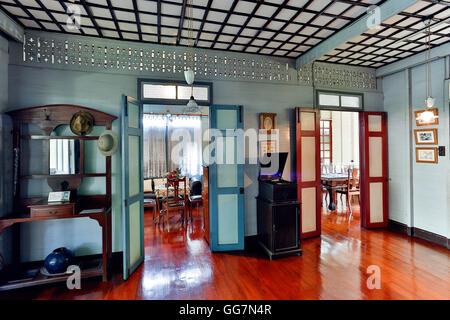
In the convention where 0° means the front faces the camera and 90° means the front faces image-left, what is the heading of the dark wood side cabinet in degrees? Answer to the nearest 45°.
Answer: approximately 315°

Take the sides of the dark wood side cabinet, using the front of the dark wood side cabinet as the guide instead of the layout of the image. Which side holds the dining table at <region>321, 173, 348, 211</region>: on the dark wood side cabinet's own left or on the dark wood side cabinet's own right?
on the dark wood side cabinet's own left

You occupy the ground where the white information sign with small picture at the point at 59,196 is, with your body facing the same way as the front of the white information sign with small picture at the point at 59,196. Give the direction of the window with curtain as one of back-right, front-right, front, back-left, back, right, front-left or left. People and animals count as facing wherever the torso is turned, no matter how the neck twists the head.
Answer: back-left

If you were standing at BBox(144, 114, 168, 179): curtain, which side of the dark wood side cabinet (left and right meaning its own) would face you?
back

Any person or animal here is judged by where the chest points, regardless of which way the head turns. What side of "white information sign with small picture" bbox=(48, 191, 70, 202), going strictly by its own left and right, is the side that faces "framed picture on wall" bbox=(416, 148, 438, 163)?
left

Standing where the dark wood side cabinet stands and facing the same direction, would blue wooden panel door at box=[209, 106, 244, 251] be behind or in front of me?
behind

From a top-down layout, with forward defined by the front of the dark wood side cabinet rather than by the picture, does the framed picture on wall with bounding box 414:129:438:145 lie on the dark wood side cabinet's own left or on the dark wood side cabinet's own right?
on the dark wood side cabinet's own left

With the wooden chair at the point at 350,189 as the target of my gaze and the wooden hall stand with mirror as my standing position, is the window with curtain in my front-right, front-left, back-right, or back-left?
front-left

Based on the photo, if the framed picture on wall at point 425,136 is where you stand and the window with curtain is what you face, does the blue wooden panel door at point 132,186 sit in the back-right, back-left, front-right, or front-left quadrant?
front-left

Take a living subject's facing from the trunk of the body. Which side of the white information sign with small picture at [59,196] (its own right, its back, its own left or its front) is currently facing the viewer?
front

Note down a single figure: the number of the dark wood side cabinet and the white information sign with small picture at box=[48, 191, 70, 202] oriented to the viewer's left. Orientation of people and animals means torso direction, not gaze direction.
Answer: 0

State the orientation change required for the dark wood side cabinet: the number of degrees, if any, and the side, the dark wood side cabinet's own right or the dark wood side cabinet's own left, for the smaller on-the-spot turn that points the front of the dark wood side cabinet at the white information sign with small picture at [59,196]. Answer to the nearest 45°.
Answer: approximately 90° to the dark wood side cabinet's own right
